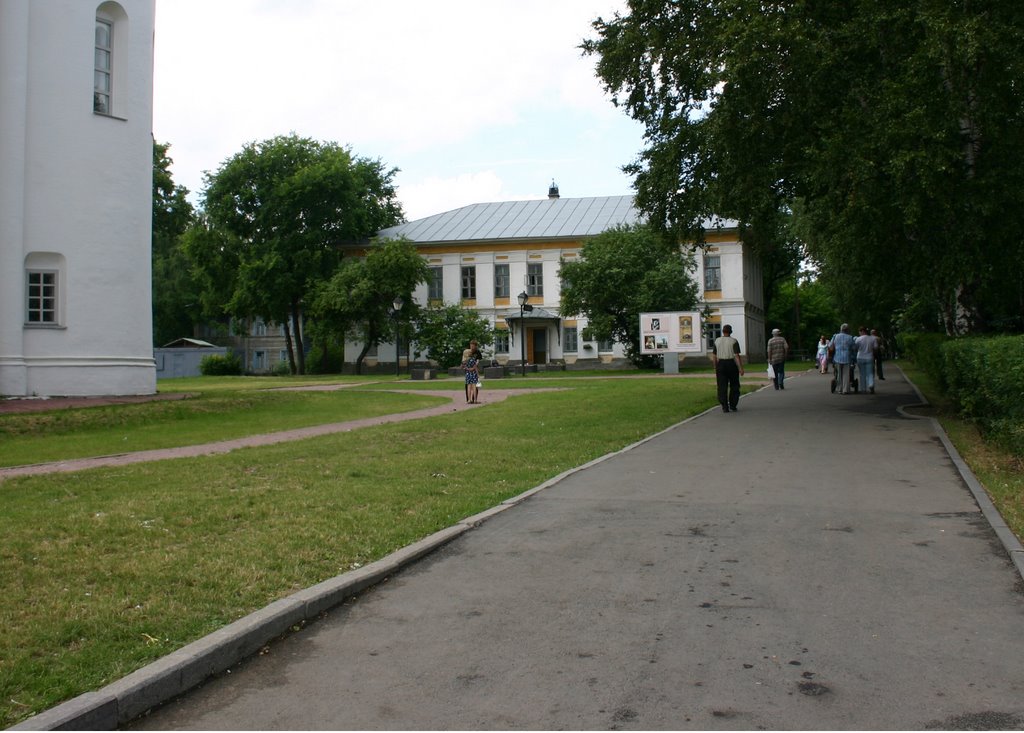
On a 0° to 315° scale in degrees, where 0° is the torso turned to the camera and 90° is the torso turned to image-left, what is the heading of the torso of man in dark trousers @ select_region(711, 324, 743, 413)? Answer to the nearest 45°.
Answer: approximately 180°
